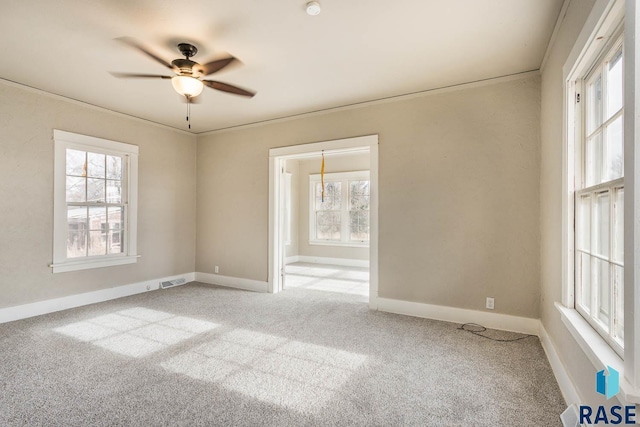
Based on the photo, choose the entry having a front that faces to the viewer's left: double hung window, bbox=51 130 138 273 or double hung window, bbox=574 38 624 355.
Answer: double hung window, bbox=574 38 624 355

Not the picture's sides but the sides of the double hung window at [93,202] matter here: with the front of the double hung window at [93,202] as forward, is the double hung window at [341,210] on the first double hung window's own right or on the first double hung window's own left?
on the first double hung window's own left

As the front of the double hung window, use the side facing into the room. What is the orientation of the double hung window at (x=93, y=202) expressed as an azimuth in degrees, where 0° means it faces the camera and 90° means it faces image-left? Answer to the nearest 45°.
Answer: approximately 315°

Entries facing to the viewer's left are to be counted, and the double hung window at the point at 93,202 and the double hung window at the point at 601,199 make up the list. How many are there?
1

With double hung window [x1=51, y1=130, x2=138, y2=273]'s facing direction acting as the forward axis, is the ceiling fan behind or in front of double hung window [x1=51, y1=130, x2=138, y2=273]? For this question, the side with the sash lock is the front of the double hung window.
in front

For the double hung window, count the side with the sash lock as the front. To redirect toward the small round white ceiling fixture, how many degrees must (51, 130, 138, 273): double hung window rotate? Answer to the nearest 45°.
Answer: approximately 45° to its right

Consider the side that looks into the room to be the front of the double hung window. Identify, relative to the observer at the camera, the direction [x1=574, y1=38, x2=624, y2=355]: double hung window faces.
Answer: facing to the left of the viewer

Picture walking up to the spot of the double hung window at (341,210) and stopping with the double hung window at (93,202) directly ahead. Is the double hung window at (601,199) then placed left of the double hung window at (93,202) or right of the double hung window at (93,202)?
left

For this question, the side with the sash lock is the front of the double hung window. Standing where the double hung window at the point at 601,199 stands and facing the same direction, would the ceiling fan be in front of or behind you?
in front
